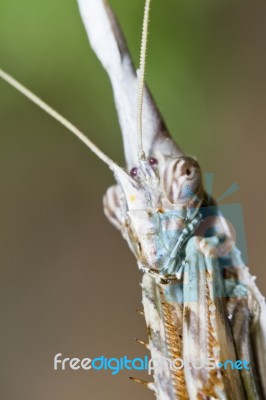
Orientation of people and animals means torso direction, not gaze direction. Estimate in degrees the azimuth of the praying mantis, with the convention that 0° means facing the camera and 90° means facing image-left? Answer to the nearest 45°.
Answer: approximately 45°
